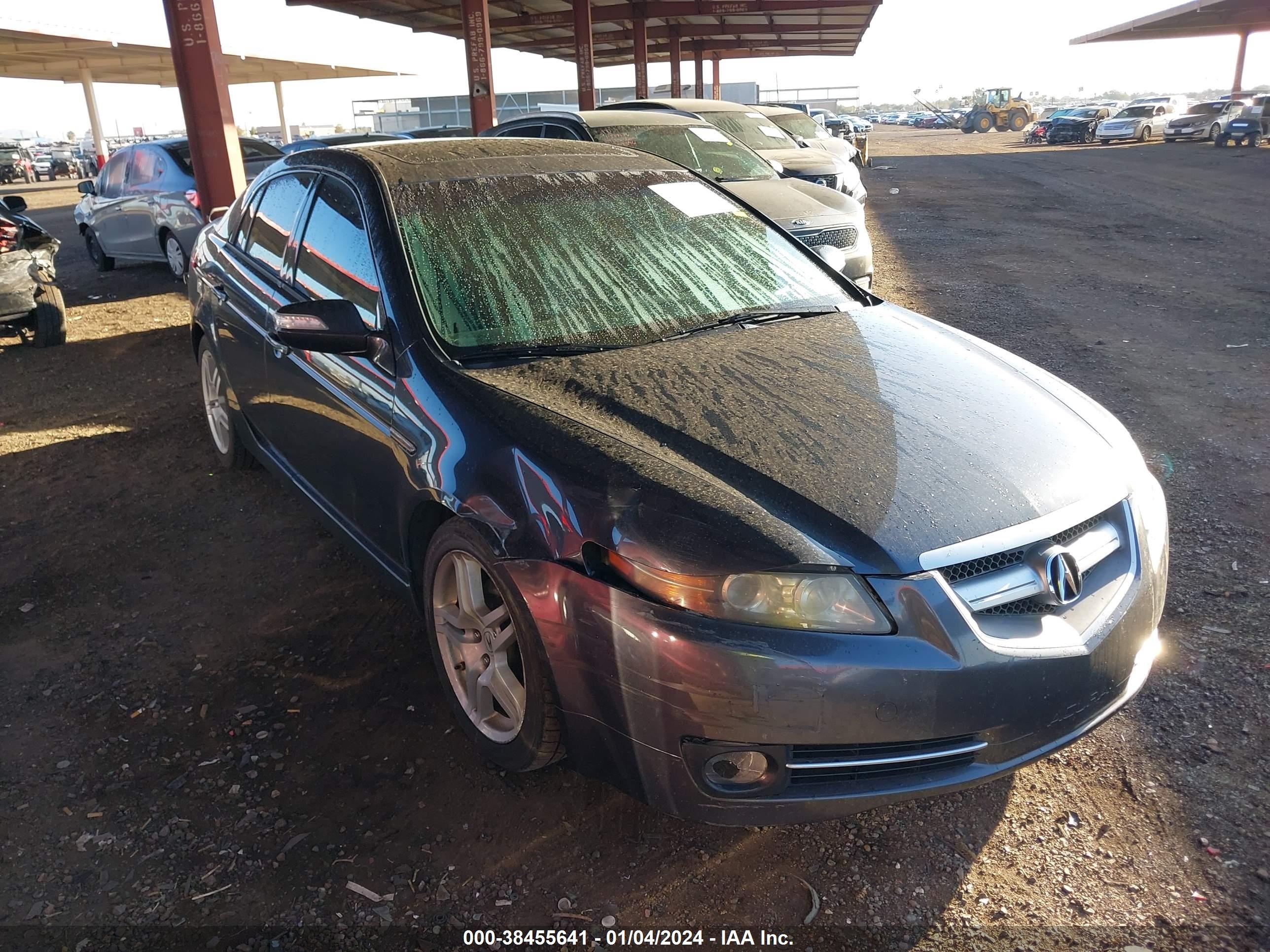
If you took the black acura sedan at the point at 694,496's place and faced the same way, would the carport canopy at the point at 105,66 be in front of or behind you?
behind

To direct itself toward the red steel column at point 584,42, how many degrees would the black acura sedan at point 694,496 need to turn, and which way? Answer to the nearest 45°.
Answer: approximately 135° to its left

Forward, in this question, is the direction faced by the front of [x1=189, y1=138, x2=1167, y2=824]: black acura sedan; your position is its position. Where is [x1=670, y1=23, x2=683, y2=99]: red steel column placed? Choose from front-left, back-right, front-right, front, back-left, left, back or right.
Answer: back-left

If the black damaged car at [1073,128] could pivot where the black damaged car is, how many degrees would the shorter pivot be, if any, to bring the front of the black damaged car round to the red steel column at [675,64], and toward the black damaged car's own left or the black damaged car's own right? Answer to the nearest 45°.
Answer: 0° — it already faces it

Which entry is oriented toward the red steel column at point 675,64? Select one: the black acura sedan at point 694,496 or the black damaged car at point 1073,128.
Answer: the black damaged car at point 1073,128

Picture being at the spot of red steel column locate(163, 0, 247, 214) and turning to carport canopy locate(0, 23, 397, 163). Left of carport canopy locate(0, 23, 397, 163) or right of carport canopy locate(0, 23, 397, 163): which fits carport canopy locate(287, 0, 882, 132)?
right
